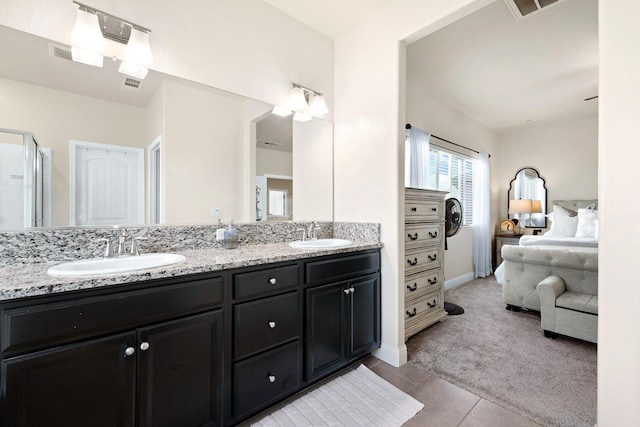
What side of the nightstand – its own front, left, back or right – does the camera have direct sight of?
front

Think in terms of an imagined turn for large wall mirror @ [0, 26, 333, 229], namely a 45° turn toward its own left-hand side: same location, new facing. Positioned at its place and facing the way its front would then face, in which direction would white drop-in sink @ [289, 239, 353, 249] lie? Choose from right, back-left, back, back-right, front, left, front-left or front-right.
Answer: front

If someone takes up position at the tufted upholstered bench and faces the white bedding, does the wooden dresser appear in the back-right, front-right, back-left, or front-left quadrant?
back-left

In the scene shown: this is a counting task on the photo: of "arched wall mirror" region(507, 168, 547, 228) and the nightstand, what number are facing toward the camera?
2

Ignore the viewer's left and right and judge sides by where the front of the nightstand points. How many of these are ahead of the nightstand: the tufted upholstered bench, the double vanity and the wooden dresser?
3

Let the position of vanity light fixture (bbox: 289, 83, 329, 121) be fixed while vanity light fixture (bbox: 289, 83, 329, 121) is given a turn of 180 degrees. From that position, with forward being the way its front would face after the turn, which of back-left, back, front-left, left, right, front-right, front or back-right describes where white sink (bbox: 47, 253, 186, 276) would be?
left

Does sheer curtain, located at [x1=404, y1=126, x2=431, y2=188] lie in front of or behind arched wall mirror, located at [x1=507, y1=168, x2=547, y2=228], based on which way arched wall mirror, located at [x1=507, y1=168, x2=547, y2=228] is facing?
in front

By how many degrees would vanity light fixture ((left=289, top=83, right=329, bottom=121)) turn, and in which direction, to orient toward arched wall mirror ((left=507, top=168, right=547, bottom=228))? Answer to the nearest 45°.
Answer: approximately 90° to its left

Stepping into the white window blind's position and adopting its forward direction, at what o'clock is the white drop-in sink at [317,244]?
The white drop-in sink is roughly at 2 o'clock from the white window blind.

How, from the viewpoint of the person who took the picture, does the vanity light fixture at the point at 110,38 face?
facing the viewer and to the right of the viewer

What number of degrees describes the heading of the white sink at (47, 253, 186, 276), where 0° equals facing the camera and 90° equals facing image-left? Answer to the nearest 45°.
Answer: approximately 315°

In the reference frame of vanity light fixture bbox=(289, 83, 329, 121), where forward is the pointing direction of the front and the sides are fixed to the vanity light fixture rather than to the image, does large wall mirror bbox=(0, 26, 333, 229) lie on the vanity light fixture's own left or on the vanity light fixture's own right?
on the vanity light fixture's own right

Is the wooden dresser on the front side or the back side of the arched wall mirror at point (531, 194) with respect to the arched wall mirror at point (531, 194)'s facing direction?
on the front side

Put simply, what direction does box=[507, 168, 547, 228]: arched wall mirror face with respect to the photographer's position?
facing the viewer

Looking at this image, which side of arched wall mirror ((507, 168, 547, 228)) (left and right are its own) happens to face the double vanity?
front

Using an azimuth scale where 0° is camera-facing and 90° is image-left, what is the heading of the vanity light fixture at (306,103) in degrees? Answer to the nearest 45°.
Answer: approximately 315°
